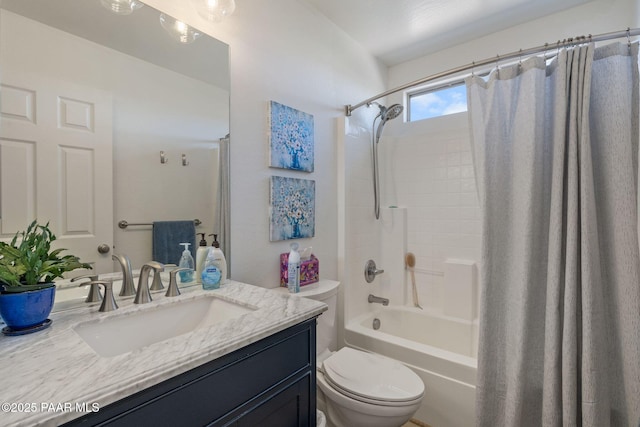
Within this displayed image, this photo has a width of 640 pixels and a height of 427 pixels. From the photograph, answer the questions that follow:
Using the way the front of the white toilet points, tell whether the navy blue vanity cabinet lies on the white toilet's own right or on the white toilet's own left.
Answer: on the white toilet's own right

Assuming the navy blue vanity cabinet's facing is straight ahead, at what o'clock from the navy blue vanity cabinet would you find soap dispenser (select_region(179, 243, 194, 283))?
The soap dispenser is roughly at 7 o'clock from the navy blue vanity cabinet.

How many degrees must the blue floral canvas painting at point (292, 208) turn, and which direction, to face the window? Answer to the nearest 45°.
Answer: approximately 90° to its left

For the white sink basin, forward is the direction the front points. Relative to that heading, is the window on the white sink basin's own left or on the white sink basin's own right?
on the white sink basin's own left

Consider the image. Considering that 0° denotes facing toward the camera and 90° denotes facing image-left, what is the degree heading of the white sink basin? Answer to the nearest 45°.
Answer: approximately 315°

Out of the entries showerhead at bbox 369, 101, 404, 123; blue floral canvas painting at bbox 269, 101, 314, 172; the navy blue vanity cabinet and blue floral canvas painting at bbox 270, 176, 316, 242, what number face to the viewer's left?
0

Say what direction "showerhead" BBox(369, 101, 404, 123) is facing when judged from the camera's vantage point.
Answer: facing the viewer and to the right of the viewer

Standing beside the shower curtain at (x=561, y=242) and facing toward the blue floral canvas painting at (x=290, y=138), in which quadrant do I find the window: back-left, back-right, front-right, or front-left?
front-right

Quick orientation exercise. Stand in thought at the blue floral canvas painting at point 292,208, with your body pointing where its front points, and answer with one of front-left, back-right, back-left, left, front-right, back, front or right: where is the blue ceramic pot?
right

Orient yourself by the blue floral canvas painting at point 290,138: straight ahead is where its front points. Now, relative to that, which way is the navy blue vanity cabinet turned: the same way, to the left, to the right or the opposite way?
the same way

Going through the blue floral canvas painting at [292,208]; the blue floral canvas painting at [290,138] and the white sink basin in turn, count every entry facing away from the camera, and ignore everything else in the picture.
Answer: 0

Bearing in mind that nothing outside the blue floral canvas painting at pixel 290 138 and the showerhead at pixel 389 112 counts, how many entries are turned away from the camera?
0

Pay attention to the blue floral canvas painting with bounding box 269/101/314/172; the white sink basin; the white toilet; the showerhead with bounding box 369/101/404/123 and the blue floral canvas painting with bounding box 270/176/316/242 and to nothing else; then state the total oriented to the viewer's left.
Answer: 0

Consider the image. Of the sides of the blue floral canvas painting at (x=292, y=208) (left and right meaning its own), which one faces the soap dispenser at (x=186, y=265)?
right

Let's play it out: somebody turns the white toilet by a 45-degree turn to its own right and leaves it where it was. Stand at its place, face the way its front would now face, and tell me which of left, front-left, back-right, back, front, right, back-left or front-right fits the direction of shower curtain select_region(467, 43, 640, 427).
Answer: left
